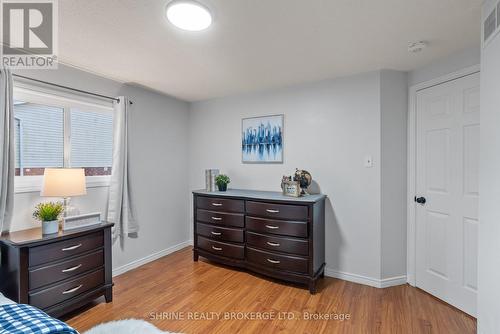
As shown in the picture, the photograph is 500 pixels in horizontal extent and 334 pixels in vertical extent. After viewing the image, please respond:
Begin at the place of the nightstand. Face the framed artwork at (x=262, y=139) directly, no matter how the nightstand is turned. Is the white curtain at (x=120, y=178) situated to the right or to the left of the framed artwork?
left

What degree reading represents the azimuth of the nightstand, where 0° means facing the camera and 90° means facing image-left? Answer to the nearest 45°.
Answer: approximately 315°

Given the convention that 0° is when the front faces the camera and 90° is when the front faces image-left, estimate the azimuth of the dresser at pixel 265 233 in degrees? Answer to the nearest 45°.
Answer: approximately 45°

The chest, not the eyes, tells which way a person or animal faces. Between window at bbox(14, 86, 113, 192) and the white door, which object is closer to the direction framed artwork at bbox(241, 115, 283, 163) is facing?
the window

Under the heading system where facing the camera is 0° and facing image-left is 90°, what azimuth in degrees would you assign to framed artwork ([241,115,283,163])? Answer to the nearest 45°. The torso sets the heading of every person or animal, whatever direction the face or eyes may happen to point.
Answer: approximately 45°

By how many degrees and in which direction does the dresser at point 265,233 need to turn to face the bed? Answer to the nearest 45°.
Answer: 0° — it already faces it
